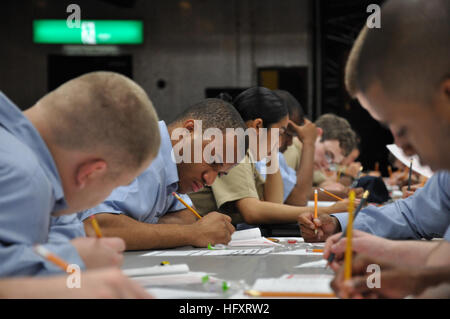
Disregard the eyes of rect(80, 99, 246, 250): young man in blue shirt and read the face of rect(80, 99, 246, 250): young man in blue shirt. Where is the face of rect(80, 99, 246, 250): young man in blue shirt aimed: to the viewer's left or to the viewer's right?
to the viewer's right

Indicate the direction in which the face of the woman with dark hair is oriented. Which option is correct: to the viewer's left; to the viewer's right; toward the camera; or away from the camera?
to the viewer's right

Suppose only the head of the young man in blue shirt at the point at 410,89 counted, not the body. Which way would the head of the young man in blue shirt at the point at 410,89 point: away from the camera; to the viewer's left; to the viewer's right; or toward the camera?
to the viewer's left

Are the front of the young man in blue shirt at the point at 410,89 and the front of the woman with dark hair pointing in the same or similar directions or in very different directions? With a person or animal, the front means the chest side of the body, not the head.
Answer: very different directions

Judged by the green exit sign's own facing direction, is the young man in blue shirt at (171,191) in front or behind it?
in front

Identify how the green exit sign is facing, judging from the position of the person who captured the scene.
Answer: facing the viewer

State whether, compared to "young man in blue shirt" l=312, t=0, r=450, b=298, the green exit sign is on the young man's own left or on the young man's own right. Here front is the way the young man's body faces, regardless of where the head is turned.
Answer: on the young man's own right

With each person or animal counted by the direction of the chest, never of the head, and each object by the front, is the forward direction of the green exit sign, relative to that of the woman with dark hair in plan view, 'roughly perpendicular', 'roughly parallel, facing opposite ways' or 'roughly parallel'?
roughly perpendicular

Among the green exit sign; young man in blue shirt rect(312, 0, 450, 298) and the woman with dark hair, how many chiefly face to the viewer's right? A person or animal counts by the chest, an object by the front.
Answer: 1

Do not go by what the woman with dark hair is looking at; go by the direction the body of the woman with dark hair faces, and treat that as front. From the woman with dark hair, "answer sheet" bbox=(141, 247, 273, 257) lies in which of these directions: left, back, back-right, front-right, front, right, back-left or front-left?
right

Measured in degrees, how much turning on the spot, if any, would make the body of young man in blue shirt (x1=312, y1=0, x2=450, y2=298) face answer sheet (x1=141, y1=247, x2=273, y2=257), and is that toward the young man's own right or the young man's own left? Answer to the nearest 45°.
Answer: approximately 45° to the young man's own right

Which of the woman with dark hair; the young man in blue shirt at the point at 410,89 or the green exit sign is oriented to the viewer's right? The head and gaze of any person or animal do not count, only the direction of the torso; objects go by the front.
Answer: the woman with dark hair

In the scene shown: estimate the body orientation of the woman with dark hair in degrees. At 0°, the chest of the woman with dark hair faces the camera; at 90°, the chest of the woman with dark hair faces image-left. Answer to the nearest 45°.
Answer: approximately 270°

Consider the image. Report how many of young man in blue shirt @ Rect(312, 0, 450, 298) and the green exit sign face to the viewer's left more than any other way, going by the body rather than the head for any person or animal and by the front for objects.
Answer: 1

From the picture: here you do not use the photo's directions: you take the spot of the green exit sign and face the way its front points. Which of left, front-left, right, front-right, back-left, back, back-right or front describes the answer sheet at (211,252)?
front

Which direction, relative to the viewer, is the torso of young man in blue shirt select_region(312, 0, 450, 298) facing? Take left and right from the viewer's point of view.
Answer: facing to the left of the viewer
